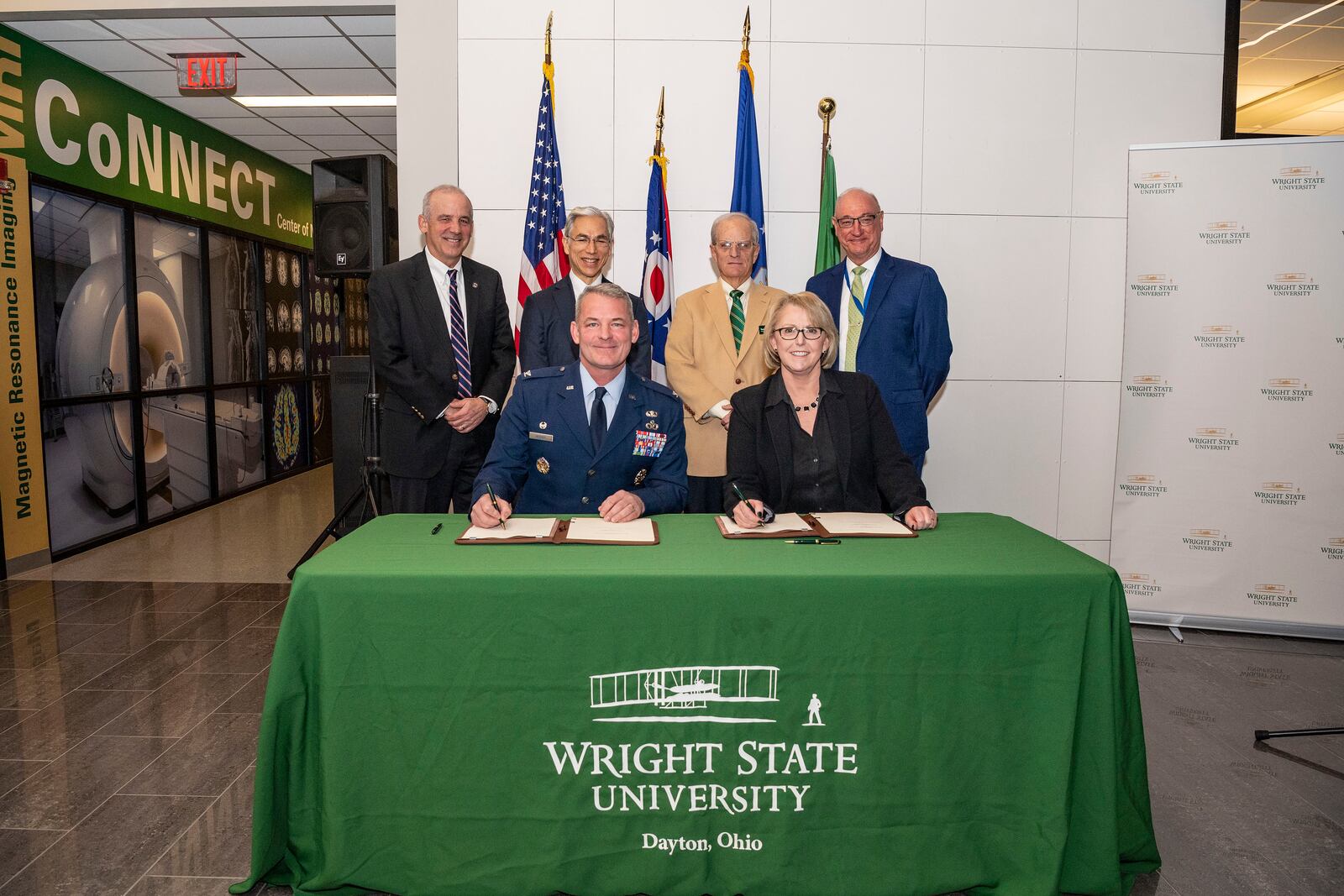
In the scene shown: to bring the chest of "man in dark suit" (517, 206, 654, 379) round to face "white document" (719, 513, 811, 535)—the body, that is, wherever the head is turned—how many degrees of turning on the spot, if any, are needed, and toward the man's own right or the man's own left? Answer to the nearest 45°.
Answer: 0° — they already face it

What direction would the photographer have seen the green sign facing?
facing the viewer and to the right of the viewer

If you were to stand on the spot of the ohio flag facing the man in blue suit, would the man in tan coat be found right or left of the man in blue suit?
right

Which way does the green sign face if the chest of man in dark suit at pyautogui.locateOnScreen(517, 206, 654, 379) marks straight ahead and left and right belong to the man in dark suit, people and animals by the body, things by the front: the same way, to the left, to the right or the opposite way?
to the left

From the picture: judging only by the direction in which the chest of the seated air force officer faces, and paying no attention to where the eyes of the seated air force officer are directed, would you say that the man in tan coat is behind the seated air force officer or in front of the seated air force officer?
behind

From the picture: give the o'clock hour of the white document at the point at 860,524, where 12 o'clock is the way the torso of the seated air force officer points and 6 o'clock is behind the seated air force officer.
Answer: The white document is roughly at 10 o'clock from the seated air force officer.
